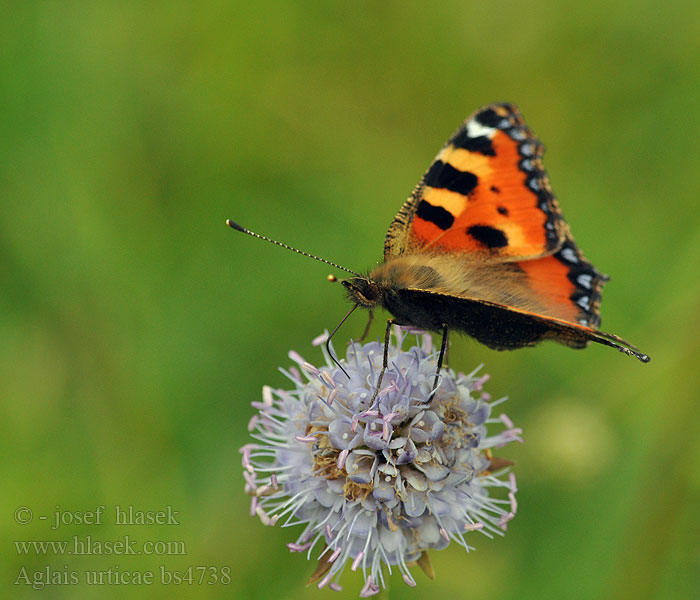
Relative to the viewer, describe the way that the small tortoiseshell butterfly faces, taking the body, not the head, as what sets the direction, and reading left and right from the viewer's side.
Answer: facing to the left of the viewer
